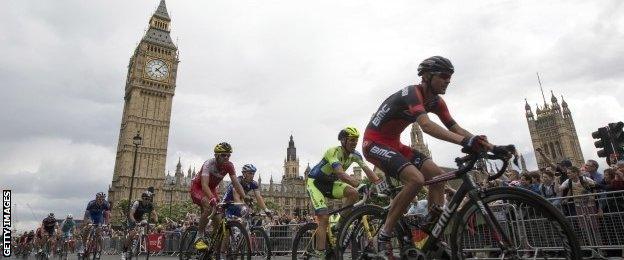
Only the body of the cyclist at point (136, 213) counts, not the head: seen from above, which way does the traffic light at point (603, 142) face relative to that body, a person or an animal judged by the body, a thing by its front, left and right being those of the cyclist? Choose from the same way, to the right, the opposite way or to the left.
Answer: the opposite way

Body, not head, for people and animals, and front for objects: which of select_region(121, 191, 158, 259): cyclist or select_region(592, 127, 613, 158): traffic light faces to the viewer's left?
the traffic light

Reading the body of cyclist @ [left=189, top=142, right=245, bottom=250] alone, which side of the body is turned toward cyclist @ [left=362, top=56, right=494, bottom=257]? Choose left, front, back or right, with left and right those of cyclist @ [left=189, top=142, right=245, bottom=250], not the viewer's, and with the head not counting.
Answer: front

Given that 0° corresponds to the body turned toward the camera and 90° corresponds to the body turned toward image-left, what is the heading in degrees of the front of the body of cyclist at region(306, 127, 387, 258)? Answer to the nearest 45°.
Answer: approximately 315°

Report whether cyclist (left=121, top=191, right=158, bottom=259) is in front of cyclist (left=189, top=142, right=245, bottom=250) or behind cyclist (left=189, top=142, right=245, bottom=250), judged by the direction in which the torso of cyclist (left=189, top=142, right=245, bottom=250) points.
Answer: behind

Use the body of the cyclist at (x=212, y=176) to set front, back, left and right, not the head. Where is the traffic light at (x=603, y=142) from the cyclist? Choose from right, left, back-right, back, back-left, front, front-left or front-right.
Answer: front-left

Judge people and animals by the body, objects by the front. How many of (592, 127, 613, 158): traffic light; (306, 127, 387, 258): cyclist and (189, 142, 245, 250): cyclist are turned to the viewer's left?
1

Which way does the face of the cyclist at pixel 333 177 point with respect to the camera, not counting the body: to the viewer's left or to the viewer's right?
to the viewer's right

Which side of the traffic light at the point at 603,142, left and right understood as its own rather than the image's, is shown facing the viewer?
left

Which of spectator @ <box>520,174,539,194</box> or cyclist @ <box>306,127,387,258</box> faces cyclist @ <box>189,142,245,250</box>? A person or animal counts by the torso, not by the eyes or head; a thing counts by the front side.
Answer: the spectator

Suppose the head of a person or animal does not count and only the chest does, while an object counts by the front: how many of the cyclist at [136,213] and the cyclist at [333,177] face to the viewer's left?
0
